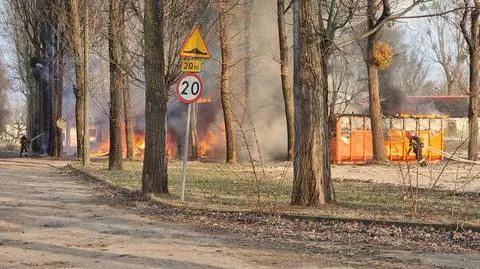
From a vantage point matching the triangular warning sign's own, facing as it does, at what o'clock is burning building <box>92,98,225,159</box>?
The burning building is roughly at 6 o'clock from the triangular warning sign.

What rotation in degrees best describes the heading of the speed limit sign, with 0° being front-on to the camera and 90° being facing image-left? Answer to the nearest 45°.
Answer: approximately 0°

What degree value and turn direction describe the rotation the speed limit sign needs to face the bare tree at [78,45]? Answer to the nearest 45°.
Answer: approximately 180°

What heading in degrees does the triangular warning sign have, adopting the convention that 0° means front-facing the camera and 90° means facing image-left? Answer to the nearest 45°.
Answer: approximately 0°

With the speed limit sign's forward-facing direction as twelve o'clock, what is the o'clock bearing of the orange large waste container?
The orange large waste container is roughly at 7 o'clock from the speed limit sign.

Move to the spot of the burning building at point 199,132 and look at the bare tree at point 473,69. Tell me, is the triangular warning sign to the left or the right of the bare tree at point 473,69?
right

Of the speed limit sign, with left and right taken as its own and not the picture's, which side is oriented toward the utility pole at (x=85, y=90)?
back

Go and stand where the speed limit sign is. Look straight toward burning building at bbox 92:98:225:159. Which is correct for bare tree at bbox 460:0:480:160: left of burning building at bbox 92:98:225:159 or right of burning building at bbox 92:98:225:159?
right

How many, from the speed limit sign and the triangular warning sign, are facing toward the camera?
2
